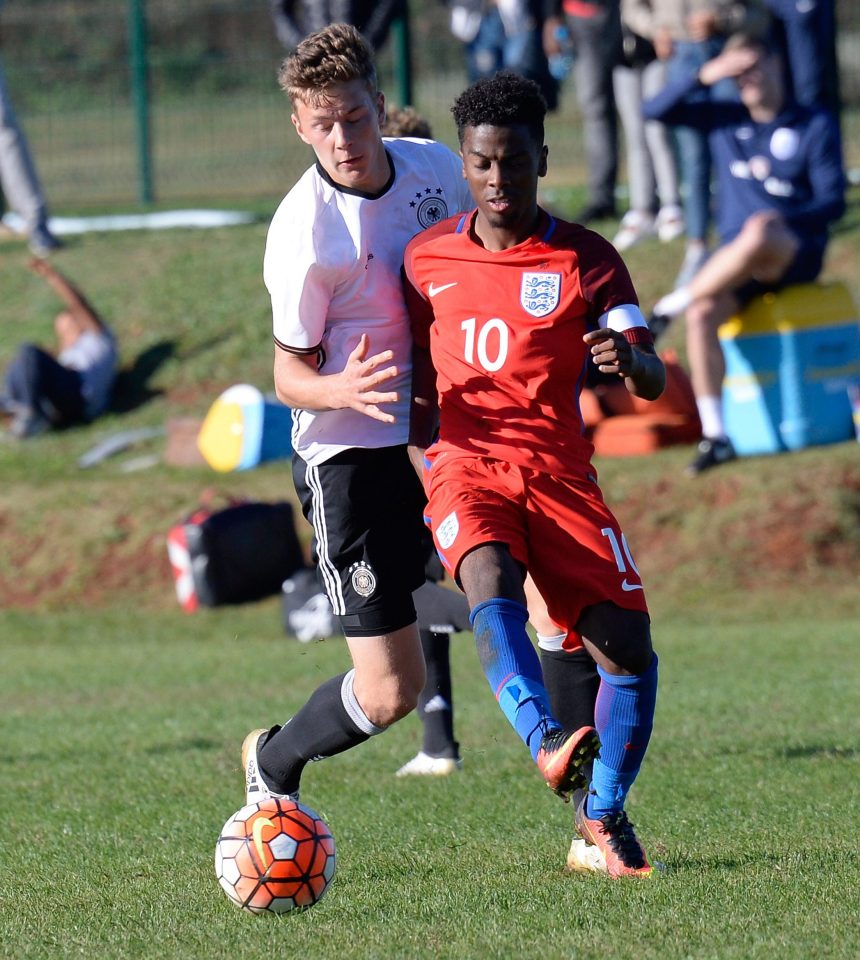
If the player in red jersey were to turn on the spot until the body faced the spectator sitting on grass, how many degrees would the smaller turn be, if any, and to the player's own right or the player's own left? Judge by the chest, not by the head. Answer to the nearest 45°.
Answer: approximately 135° to the player's own right

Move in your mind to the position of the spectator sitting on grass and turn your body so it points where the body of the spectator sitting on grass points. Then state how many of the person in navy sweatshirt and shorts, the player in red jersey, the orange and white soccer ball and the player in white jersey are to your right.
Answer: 0

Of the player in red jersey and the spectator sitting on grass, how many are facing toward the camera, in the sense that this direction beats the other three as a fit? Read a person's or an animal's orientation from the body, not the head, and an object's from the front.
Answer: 1

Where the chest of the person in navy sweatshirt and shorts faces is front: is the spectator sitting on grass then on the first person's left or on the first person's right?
on the first person's right

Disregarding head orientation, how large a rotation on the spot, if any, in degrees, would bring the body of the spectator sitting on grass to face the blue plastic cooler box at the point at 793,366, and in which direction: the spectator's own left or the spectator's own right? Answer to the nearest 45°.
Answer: approximately 135° to the spectator's own left

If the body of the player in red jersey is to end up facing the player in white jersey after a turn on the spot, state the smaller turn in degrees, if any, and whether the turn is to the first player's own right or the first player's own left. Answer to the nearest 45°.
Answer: approximately 135° to the first player's own right

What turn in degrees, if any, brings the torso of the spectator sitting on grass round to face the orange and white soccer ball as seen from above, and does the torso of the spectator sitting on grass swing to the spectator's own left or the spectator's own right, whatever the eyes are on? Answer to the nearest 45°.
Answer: approximately 90° to the spectator's own left

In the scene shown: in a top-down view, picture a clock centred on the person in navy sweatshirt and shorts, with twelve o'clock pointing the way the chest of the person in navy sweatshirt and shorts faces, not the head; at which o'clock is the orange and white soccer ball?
The orange and white soccer ball is roughly at 11 o'clock from the person in navy sweatshirt and shorts.

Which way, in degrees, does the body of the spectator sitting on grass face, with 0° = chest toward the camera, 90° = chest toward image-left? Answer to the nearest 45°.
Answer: approximately 90°

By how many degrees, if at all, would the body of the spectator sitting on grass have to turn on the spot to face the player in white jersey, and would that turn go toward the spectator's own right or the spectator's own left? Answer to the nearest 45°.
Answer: approximately 90° to the spectator's own left

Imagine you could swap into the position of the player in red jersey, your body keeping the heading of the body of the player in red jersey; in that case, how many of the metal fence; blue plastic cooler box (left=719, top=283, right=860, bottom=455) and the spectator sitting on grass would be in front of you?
0

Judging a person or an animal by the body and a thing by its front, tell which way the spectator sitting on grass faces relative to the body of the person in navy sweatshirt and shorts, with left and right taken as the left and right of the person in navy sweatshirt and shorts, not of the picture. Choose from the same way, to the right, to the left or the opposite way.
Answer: the same way

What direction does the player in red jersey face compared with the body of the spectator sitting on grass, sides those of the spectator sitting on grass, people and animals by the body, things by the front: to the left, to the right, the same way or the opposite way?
to the left

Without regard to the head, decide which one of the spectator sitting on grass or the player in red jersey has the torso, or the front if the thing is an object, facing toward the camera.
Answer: the player in red jersey

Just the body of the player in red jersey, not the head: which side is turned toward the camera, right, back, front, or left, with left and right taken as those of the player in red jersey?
front
